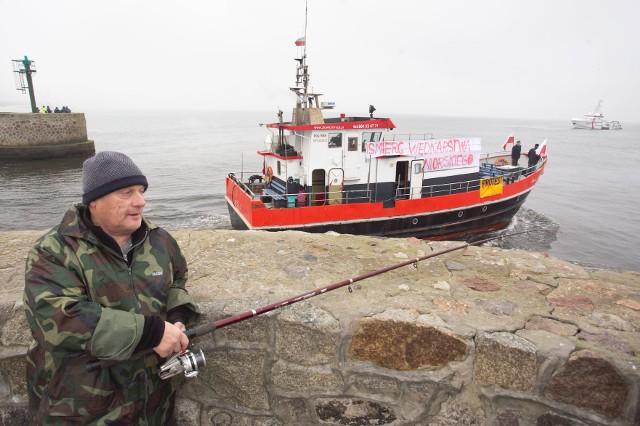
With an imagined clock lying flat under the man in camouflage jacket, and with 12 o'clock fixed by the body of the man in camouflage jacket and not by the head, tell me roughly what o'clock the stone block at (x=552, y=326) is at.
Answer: The stone block is roughly at 11 o'clock from the man in camouflage jacket.

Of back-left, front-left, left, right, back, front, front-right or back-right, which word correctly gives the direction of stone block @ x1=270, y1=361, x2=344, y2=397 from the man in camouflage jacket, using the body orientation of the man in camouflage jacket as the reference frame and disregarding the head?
front-left

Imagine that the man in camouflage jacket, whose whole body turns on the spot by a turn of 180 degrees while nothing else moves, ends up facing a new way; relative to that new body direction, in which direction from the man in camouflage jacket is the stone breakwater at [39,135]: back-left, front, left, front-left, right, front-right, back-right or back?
front-right

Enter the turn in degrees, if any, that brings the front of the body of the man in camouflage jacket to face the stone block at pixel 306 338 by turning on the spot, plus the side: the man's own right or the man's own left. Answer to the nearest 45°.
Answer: approximately 45° to the man's own left

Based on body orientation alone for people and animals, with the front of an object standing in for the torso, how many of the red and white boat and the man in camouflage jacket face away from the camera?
0

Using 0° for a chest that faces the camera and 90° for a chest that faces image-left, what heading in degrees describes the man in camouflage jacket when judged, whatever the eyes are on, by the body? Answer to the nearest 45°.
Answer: approximately 315°
